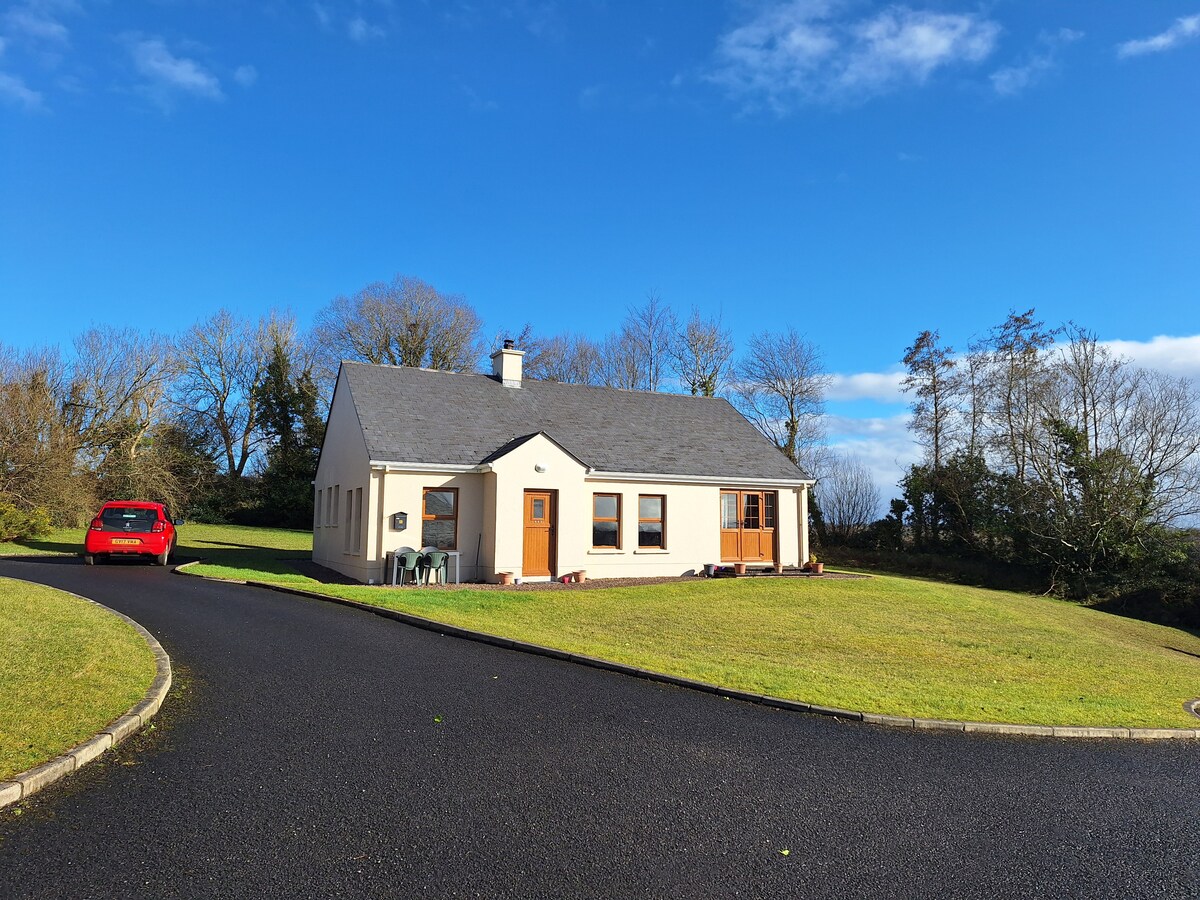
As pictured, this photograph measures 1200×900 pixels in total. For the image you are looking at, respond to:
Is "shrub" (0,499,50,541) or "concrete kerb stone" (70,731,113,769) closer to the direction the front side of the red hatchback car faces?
the shrub

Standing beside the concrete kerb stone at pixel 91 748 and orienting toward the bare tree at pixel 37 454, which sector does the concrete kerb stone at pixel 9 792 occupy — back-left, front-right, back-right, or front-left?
back-left

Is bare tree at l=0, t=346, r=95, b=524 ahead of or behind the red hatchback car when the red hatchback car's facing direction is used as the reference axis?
ahead

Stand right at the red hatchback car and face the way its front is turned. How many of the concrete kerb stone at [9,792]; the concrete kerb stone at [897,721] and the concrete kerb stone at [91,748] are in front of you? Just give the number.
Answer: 0

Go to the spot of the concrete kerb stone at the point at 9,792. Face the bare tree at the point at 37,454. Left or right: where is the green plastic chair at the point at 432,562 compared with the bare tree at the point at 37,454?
right

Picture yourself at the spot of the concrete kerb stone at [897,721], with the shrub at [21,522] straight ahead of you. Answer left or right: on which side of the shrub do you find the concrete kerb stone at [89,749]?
left

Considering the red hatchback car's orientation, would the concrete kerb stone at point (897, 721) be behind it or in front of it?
behind

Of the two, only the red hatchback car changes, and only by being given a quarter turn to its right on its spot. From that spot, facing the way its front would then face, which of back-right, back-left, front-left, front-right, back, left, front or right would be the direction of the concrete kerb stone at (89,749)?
right

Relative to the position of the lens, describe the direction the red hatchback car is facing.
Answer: facing away from the viewer

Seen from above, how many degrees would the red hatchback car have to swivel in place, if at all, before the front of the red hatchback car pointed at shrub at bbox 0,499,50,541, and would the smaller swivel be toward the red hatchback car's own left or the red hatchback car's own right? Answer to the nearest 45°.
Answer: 0° — it already faces it

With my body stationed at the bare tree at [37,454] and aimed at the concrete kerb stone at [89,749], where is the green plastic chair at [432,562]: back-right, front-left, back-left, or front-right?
front-left

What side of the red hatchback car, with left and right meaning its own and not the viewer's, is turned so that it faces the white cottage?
right

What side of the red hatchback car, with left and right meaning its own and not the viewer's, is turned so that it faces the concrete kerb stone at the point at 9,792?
back

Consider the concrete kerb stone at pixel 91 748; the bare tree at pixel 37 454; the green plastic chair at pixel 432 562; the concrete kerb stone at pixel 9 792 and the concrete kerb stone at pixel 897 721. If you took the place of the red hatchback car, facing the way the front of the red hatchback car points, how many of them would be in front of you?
1

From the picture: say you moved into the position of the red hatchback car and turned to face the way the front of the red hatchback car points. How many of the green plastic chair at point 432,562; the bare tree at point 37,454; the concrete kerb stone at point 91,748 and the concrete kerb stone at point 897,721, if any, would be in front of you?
1

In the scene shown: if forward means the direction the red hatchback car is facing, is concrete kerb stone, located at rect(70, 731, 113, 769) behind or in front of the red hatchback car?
behind
